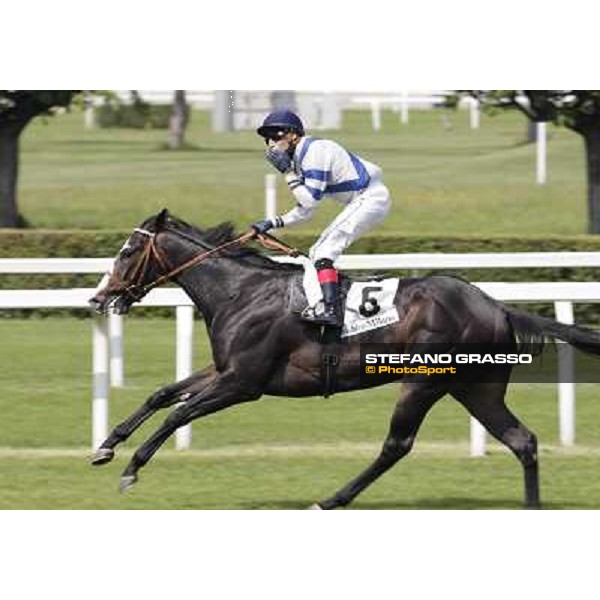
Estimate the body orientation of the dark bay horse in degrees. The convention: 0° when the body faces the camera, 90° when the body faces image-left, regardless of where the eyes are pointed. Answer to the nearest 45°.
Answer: approximately 90°

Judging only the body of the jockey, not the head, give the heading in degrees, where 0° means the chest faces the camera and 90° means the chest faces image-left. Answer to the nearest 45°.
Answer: approximately 90°
